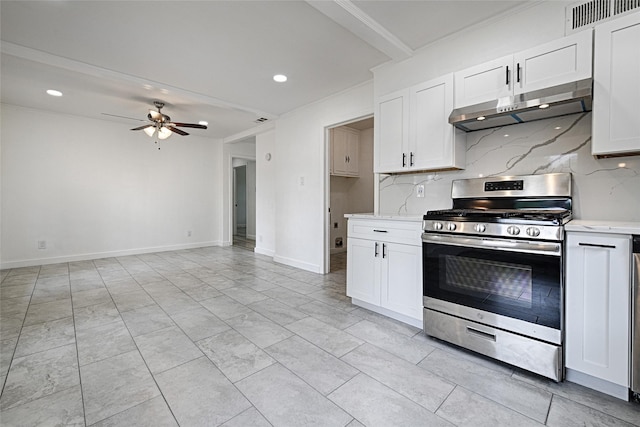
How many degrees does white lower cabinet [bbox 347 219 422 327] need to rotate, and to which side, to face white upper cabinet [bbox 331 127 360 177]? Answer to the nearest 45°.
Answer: approximately 135° to its right

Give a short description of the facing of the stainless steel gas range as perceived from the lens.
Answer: facing the viewer and to the left of the viewer

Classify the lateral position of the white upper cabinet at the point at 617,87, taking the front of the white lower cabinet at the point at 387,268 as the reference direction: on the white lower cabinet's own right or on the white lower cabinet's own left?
on the white lower cabinet's own left

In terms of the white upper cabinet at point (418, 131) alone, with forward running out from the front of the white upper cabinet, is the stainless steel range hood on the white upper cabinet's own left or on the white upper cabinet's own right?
on the white upper cabinet's own left

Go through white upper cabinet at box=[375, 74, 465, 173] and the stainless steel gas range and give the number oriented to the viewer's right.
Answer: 0

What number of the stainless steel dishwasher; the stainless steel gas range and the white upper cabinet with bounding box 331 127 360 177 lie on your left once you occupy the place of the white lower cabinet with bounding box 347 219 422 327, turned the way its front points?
2

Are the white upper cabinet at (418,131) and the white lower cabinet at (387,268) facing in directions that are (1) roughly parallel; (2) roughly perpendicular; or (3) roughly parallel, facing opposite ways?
roughly parallel

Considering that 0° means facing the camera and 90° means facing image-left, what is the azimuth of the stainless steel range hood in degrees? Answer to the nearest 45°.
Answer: approximately 45°

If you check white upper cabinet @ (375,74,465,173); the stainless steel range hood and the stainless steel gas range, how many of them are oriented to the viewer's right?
0

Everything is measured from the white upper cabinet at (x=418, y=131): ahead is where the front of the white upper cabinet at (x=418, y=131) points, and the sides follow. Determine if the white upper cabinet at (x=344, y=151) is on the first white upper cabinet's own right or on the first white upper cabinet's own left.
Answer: on the first white upper cabinet's own right
